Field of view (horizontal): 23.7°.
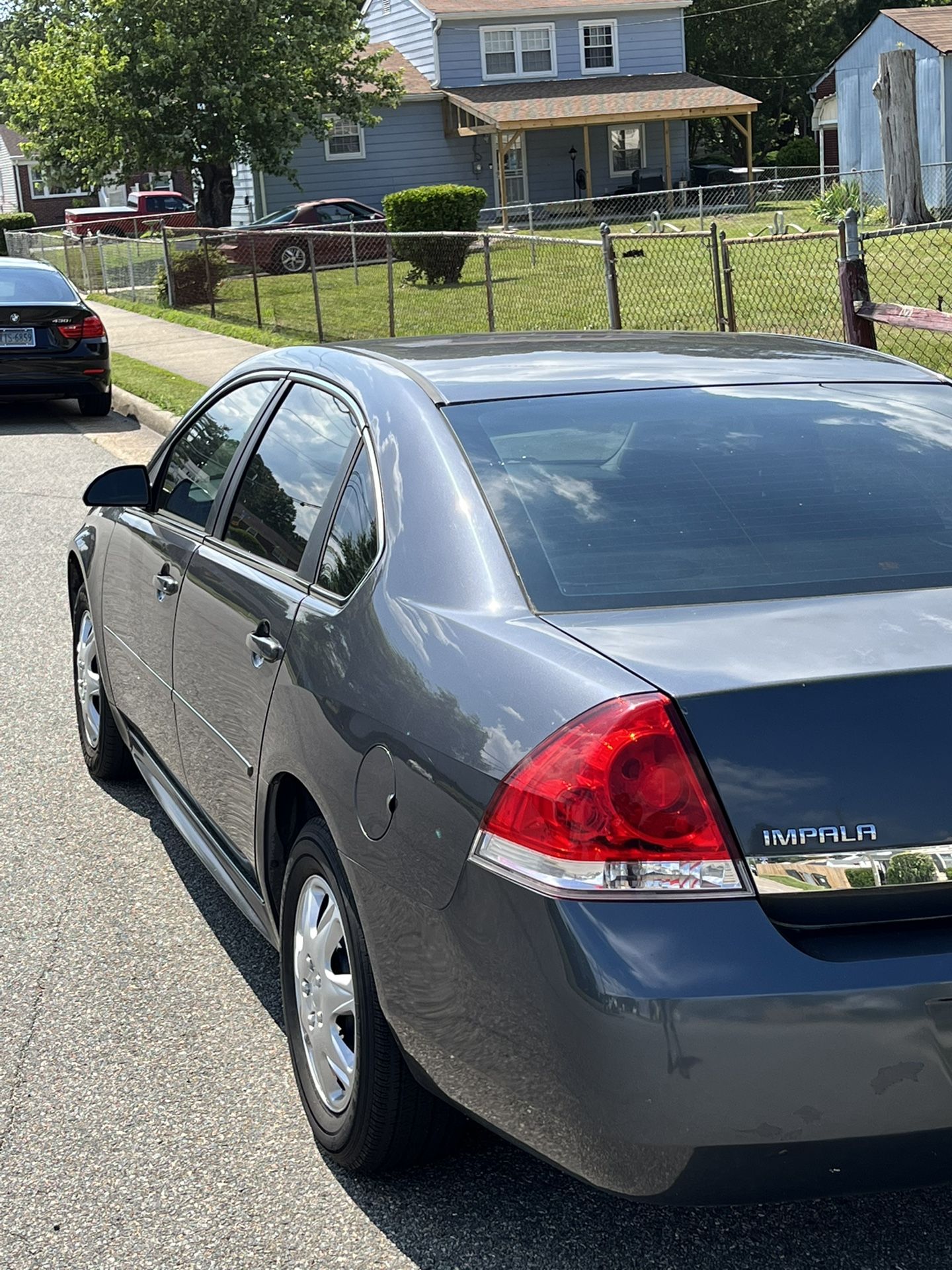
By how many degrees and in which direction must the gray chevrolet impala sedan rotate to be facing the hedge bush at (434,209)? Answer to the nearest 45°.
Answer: approximately 45° to its right

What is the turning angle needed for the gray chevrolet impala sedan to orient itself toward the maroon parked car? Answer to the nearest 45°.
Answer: approximately 45° to its right

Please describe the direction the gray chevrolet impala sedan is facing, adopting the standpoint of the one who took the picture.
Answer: facing away from the viewer and to the left of the viewer

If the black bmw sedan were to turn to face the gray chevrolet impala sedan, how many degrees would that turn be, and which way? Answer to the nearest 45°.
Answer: approximately 180°

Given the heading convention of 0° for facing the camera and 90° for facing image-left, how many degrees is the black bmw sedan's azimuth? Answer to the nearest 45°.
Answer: approximately 180°

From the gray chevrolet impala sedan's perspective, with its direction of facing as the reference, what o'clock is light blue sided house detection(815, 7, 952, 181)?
The light blue sided house is roughly at 2 o'clock from the gray chevrolet impala sedan.

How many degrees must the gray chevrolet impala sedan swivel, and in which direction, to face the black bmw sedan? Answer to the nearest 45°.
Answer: approximately 45° to its right

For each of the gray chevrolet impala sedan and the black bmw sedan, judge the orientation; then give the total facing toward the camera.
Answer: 0
